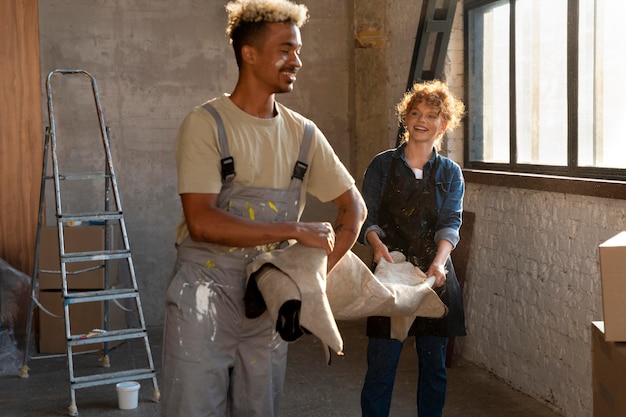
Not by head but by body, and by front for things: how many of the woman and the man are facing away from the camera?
0

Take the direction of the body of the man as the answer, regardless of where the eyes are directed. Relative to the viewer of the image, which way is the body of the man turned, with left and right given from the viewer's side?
facing the viewer and to the right of the viewer

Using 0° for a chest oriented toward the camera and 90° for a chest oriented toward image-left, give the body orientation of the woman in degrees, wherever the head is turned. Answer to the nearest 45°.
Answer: approximately 0°

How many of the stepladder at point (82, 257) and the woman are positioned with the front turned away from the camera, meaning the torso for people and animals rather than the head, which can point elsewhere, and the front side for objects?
0

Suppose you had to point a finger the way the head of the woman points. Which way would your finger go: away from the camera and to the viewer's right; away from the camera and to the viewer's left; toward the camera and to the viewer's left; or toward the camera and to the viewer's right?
toward the camera and to the viewer's left

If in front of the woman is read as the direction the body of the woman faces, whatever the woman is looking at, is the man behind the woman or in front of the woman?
in front

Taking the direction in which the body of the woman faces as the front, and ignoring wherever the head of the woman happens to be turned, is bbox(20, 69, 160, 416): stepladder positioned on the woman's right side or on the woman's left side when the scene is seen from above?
on the woman's right side

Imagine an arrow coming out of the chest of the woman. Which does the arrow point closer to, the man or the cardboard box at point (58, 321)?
the man

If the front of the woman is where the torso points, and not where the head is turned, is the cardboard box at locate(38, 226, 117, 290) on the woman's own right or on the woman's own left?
on the woman's own right
